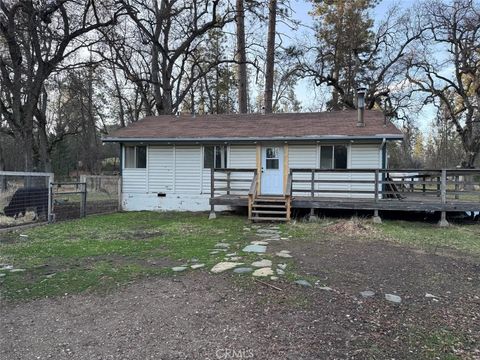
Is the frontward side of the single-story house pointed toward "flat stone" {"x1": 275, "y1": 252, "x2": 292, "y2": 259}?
yes

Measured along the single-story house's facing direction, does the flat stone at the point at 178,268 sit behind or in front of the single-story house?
in front

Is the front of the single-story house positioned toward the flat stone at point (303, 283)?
yes

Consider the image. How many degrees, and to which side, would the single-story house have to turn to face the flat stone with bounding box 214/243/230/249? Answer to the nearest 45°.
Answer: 0° — it already faces it

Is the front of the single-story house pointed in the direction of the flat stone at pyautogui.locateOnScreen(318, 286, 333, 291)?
yes

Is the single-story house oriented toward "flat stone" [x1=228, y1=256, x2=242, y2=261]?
yes

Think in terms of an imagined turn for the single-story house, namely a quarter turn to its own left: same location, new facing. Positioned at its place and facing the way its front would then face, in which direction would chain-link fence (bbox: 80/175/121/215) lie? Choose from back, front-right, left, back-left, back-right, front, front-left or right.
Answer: back

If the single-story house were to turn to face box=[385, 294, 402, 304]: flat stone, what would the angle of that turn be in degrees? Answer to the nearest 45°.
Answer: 0° — it already faces it

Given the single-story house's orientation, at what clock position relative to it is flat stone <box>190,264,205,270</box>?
The flat stone is roughly at 12 o'clock from the single-story house.

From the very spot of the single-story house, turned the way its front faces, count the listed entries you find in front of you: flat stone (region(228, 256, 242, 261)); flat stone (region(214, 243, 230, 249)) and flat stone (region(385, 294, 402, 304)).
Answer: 3

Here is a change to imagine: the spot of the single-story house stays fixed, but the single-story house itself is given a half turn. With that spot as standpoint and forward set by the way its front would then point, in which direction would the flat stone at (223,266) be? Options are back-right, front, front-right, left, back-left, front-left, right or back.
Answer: back

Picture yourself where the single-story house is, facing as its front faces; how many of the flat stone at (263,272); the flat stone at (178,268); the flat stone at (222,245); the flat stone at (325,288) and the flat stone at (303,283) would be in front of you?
5

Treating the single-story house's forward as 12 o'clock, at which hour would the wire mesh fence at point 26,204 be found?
The wire mesh fence is roughly at 2 o'clock from the single-story house.

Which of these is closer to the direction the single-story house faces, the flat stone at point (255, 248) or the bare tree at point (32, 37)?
the flat stone

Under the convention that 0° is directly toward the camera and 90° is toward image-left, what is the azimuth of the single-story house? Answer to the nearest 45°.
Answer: approximately 0°
